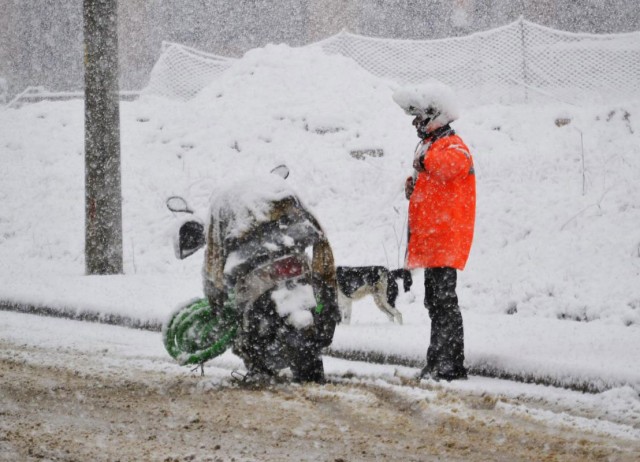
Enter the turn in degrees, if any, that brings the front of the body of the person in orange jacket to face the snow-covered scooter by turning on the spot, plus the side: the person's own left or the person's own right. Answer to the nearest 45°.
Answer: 0° — they already face it

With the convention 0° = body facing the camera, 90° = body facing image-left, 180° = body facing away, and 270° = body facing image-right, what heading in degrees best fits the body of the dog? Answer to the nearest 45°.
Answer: approximately 90°

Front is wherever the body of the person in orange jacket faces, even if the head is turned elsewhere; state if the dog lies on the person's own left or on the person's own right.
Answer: on the person's own right

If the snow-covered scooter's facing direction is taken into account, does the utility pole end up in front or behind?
in front

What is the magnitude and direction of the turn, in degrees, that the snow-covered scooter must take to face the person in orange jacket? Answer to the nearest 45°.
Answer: approximately 135° to its right

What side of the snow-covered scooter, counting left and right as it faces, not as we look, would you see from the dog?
right

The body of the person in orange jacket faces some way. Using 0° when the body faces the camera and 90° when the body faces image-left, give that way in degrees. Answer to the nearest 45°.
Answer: approximately 90°

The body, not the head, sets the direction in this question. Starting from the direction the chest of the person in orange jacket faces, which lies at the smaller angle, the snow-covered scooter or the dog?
the snow-covered scooter

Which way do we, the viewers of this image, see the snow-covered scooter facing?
facing away from the viewer and to the left of the viewer

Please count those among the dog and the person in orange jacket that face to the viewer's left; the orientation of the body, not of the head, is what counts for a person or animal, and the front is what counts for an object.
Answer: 2

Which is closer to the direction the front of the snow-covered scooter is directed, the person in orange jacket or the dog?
the dog
